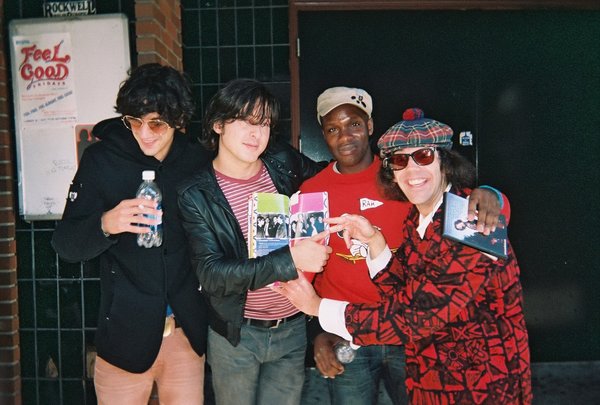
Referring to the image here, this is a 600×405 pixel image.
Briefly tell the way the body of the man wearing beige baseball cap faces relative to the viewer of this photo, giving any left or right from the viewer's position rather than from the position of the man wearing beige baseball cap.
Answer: facing the viewer

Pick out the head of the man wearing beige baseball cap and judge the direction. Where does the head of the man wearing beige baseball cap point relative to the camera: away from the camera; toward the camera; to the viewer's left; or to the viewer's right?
toward the camera

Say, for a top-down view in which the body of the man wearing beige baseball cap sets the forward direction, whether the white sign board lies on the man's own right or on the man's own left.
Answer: on the man's own right
